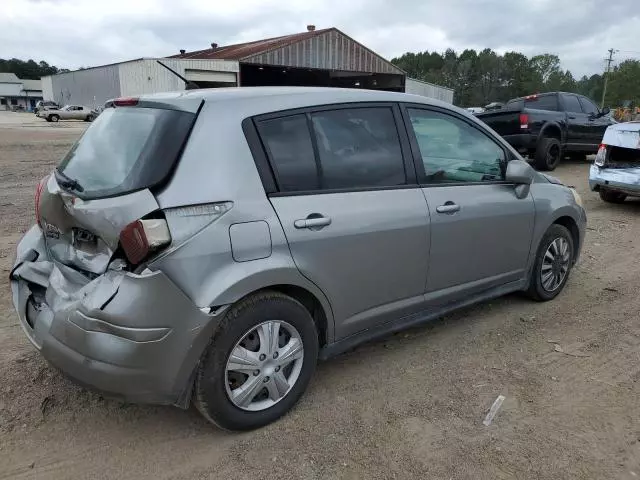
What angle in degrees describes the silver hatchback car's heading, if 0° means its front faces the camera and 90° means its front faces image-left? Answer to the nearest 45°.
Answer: approximately 225°
